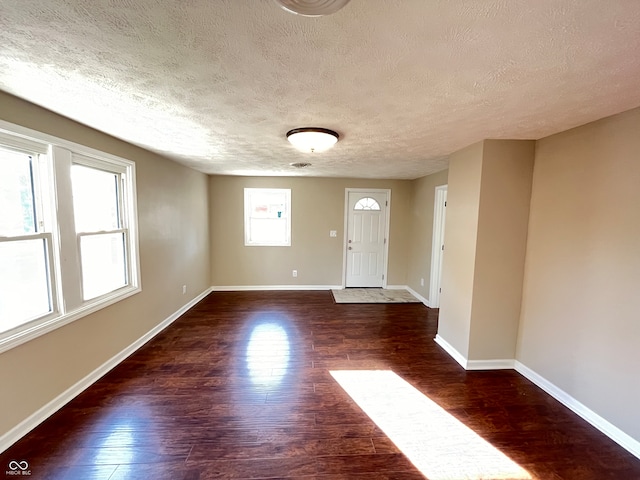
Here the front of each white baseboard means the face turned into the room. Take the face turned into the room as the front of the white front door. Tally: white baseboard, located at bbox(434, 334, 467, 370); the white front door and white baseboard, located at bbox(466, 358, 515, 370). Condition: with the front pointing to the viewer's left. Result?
1

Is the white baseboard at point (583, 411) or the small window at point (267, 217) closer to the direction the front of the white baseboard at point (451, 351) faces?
the small window

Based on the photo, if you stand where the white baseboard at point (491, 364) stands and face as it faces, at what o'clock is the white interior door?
The white interior door is roughly at 5 o'clock from the white baseboard.

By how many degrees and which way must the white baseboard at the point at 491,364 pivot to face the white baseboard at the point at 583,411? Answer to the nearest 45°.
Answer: approximately 45° to its left

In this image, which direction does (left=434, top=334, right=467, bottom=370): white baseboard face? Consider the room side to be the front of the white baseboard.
to the viewer's left

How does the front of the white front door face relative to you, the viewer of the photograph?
facing the viewer

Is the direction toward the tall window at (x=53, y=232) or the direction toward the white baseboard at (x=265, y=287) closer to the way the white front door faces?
the tall window

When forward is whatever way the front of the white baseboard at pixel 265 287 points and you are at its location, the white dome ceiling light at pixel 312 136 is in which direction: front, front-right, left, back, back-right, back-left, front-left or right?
front

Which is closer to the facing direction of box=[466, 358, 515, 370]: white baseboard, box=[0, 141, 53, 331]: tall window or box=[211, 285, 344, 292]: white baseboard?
the tall window

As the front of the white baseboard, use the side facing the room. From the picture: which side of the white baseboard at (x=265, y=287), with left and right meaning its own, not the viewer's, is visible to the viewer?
front

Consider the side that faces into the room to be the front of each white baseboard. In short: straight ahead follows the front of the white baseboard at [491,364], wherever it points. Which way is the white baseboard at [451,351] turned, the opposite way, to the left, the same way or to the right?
to the right
